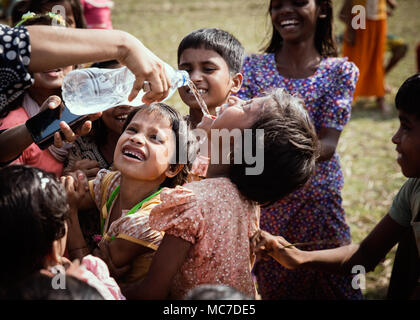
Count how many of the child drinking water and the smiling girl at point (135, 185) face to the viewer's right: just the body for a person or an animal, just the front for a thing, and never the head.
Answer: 0

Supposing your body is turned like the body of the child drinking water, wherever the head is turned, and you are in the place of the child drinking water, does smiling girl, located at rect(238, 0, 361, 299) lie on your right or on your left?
on your right

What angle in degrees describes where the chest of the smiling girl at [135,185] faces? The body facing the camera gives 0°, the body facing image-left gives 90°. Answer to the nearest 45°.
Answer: approximately 45°

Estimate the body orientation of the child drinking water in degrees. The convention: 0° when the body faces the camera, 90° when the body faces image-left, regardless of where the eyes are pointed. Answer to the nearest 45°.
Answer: approximately 135°

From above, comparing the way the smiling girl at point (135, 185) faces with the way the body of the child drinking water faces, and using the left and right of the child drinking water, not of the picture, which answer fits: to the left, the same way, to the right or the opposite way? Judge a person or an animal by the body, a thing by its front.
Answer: to the left

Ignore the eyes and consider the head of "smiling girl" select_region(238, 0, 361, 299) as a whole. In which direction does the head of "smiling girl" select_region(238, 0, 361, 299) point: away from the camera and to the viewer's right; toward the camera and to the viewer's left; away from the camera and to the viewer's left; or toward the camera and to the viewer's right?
toward the camera and to the viewer's left
